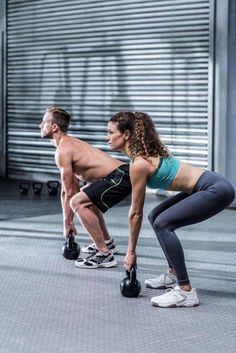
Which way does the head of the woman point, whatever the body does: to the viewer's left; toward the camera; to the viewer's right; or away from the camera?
to the viewer's left

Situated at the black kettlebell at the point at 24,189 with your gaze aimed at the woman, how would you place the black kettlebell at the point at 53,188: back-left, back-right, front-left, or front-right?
front-left

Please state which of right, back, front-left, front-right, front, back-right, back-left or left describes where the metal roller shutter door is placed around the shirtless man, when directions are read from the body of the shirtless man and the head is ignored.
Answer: right

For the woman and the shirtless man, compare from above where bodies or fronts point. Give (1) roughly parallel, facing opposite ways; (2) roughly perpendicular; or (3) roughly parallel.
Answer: roughly parallel

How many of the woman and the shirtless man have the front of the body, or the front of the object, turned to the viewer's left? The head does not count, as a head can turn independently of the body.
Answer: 2

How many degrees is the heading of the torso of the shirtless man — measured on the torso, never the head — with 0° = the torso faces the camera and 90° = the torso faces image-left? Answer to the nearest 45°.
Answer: approximately 90°

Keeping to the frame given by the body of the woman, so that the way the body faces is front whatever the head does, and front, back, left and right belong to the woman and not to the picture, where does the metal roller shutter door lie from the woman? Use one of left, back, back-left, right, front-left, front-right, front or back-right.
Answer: right

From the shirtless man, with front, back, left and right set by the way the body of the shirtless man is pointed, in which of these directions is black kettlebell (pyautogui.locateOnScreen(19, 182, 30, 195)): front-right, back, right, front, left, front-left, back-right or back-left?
right

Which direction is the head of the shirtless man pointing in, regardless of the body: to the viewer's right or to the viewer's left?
to the viewer's left

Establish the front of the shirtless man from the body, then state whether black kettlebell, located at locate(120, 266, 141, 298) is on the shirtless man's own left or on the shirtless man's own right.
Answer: on the shirtless man's own left

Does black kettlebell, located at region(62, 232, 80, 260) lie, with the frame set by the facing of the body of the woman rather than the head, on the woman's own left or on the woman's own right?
on the woman's own right

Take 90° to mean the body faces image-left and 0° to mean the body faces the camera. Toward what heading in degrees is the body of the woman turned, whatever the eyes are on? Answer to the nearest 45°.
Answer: approximately 90°
